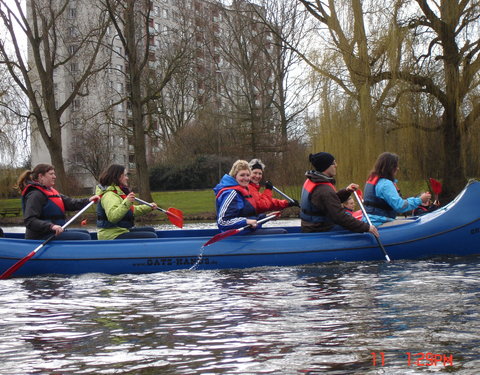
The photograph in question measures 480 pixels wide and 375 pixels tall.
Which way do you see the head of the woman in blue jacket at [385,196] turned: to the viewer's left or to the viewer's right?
to the viewer's right

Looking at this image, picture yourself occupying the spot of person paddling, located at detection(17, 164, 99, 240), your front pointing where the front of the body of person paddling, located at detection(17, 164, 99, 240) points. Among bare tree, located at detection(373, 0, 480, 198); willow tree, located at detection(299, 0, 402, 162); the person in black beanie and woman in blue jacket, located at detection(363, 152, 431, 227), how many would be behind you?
0

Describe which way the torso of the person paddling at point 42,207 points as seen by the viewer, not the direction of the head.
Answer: to the viewer's right

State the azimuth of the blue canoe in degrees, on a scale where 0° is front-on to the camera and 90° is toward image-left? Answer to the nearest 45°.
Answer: approximately 270°

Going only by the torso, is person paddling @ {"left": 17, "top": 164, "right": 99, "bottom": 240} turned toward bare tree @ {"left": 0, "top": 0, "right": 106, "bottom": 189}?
no

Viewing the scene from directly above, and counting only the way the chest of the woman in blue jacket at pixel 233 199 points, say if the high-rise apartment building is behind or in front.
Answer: behind

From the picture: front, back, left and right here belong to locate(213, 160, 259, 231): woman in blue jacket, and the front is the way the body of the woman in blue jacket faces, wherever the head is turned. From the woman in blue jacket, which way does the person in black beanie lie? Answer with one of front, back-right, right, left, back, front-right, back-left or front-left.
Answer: front-left

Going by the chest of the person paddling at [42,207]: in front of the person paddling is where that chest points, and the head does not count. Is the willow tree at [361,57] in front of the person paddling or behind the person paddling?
in front

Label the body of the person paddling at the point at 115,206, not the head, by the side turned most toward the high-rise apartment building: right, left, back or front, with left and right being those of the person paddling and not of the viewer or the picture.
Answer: left

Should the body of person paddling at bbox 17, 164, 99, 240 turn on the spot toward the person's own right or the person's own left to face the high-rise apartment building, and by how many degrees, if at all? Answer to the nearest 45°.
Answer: approximately 90° to the person's own left

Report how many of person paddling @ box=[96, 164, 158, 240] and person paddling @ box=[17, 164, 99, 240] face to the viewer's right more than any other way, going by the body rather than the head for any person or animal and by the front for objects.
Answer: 2

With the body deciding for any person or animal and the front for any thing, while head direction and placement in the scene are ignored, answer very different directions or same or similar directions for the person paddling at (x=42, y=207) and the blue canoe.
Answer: same or similar directions

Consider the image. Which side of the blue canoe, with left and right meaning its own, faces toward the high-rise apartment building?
left

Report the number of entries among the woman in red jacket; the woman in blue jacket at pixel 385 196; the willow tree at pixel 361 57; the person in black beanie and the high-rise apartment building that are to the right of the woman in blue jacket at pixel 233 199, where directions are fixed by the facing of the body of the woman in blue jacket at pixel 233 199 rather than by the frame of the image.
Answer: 0

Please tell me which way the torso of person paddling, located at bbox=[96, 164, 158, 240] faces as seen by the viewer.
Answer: to the viewer's right

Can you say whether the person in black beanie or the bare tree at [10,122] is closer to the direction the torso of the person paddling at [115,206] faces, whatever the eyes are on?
the person in black beanie
